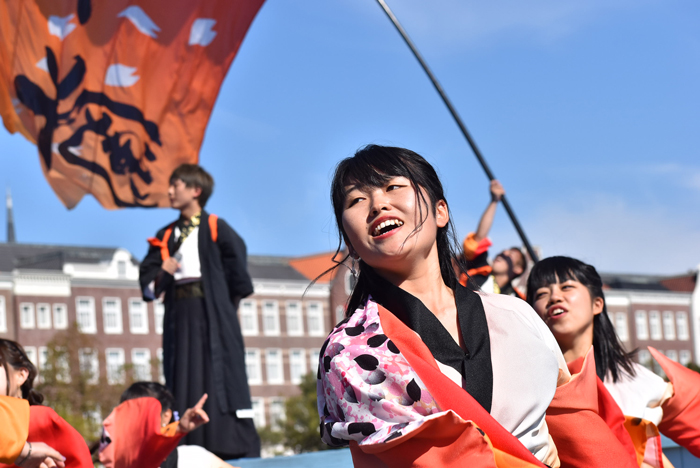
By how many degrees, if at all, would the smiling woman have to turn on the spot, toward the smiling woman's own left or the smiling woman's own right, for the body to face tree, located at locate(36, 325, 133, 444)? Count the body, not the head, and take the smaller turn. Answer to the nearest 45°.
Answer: approximately 135° to the smiling woman's own right

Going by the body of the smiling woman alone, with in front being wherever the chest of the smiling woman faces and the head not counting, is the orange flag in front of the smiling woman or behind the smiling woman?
behind

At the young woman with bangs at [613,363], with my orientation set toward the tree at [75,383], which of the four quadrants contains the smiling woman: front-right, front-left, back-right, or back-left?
back-left

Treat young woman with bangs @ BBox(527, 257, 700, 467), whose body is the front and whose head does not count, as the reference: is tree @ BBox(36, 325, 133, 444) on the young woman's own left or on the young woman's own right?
on the young woman's own right

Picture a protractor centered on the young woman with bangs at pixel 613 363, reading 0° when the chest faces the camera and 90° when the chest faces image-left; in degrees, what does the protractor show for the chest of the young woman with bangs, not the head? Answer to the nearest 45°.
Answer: approximately 45°

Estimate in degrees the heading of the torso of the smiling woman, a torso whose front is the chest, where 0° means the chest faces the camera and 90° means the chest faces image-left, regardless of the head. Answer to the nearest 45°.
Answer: approximately 0°

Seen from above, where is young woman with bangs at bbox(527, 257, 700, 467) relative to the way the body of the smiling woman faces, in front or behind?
behind
